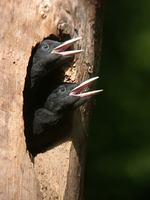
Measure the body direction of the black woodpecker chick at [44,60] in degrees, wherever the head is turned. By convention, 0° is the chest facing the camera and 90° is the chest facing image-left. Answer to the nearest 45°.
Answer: approximately 270°

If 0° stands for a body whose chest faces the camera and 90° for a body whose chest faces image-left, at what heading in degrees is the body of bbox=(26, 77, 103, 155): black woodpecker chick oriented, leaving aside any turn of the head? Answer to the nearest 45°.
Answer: approximately 270°

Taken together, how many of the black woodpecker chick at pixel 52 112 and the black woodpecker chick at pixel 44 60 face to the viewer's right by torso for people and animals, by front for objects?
2
